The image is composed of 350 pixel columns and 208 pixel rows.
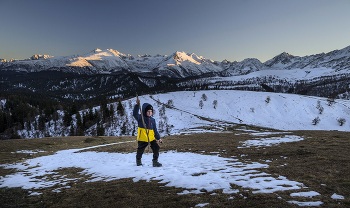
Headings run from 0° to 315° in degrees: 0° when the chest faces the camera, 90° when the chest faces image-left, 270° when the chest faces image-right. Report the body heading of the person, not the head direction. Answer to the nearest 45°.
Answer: approximately 315°
